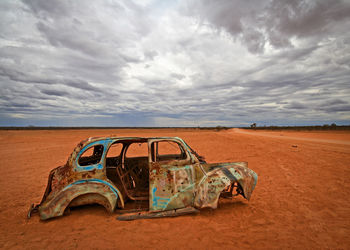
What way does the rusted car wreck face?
to the viewer's right
